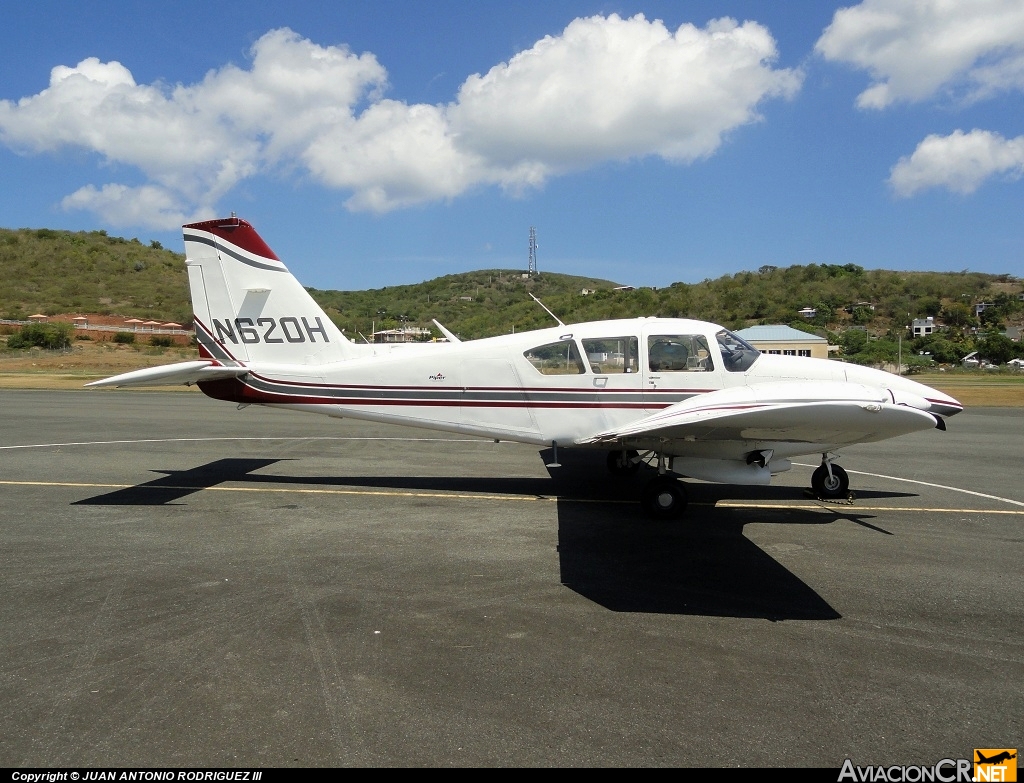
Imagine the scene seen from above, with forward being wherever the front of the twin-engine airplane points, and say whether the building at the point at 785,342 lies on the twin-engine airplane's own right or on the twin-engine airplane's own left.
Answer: on the twin-engine airplane's own left

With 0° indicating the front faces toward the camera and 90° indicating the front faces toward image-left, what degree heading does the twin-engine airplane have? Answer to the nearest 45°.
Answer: approximately 270°
